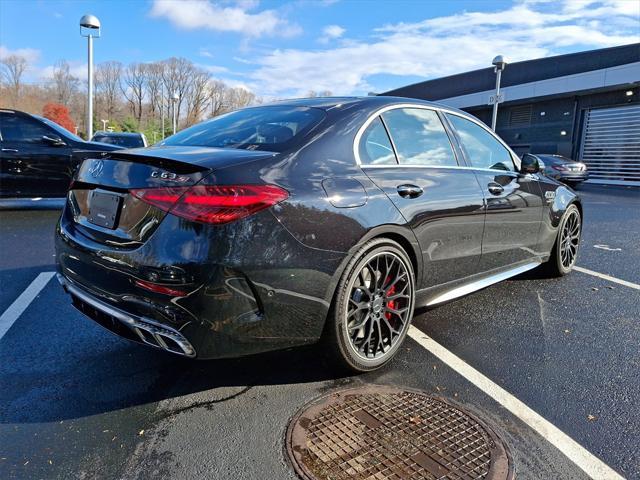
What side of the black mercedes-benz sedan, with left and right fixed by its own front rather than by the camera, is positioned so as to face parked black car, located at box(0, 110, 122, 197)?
left

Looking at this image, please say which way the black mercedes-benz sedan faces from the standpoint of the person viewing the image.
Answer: facing away from the viewer and to the right of the viewer

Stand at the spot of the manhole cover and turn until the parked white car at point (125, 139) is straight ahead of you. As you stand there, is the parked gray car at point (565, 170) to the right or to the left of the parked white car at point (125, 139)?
right

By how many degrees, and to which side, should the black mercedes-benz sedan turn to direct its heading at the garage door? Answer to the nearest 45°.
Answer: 0° — it already faces it

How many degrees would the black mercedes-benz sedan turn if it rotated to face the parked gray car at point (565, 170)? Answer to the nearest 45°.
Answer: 0° — it already faces it

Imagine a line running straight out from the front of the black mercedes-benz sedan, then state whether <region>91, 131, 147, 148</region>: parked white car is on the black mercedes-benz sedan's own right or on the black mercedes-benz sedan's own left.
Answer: on the black mercedes-benz sedan's own left

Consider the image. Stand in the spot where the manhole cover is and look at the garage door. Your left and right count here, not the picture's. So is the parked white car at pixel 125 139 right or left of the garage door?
left

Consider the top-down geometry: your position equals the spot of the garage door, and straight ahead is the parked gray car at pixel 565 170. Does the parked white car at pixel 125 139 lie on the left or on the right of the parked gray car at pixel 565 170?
right
